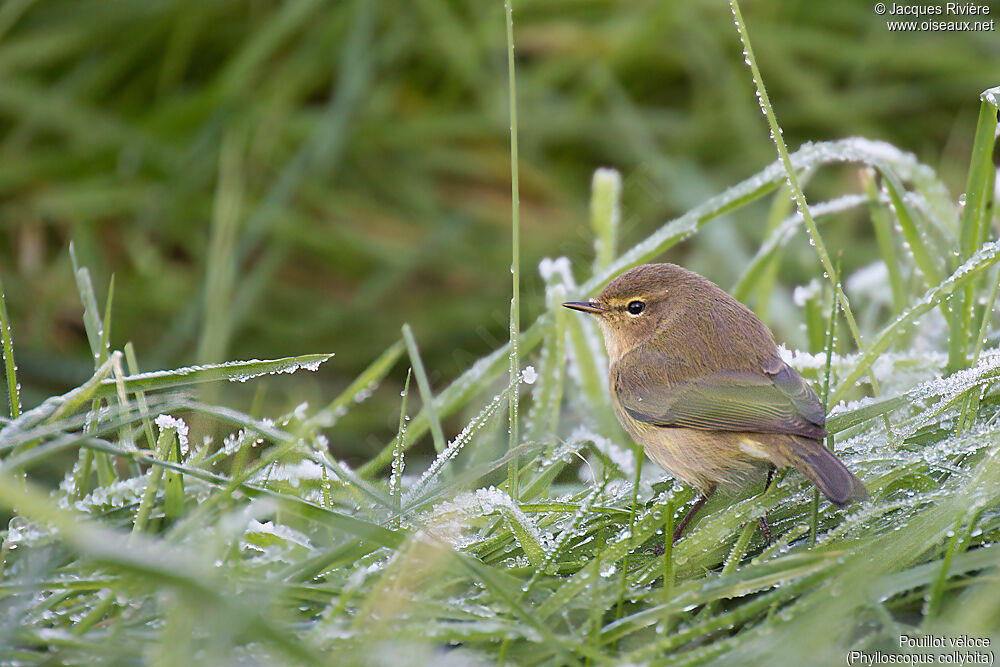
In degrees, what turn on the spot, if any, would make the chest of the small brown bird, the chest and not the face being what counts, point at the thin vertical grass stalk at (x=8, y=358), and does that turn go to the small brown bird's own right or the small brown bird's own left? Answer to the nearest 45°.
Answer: approximately 45° to the small brown bird's own left

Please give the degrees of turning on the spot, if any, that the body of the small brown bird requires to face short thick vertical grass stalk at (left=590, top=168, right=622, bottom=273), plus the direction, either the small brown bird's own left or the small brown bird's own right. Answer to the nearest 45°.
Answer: approximately 90° to the small brown bird's own right

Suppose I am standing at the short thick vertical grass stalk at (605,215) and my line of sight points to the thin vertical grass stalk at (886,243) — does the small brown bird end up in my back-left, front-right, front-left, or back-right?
front-right

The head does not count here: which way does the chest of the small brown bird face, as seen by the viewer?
to the viewer's left

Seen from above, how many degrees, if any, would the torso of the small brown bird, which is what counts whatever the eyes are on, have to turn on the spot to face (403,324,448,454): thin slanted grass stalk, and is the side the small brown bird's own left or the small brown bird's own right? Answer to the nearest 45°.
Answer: approximately 45° to the small brown bird's own left

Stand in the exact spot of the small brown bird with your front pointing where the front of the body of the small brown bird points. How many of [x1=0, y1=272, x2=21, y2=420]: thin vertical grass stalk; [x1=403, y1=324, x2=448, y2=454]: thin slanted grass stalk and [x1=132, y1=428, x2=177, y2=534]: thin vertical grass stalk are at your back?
0

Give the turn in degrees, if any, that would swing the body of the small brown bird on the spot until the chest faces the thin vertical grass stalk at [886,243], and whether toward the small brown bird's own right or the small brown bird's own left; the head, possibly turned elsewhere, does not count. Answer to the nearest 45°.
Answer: approximately 135° to the small brown bird's own right

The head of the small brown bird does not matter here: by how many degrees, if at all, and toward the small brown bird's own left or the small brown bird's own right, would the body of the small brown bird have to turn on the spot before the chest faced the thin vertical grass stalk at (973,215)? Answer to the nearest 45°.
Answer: approximately 180°

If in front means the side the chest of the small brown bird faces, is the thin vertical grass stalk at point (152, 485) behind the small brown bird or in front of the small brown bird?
in front

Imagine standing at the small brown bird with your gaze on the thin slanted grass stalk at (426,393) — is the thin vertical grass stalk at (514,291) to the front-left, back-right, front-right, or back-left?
front-left

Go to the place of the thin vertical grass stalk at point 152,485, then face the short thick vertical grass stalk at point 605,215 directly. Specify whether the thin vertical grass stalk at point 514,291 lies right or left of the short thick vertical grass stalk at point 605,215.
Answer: right
